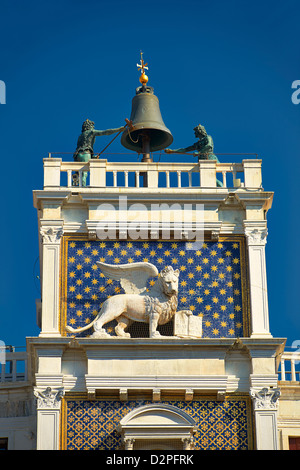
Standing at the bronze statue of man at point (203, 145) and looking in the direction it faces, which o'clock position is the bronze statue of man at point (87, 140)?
the bronze statue of man at point (87, 140) is roughly at 12 o'clock from the bronze statue of man at point (203, 145).

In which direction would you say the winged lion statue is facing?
to the viewer's right

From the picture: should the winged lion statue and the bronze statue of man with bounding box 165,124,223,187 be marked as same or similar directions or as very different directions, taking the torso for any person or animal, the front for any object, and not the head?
very different directions

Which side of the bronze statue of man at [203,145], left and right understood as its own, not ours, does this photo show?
left

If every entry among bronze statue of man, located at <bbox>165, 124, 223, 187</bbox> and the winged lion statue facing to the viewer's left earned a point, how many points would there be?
1
